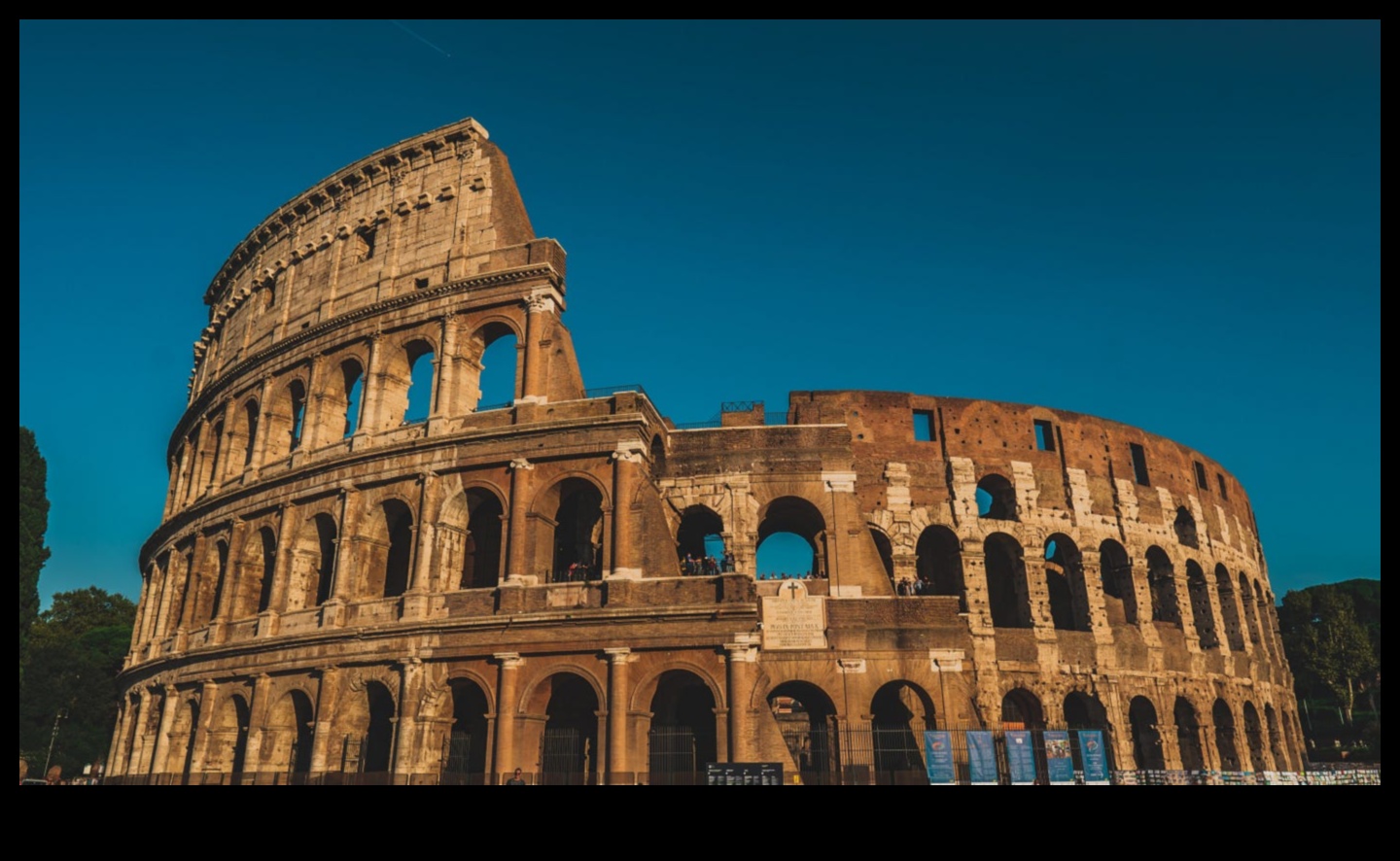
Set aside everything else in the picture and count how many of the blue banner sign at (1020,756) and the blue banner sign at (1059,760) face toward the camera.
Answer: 2

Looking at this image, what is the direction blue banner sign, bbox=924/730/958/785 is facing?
toward the camera

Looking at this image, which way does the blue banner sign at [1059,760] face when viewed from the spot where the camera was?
facing the viewer

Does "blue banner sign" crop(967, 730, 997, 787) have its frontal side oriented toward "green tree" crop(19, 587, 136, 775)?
no

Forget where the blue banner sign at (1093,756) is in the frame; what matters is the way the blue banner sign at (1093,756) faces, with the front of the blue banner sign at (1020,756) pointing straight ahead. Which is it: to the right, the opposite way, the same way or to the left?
the same way

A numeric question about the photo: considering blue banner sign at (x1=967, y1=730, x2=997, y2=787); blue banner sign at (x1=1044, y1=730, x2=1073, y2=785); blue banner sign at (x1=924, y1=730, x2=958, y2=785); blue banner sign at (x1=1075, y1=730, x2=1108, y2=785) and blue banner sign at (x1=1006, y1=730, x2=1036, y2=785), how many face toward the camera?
5

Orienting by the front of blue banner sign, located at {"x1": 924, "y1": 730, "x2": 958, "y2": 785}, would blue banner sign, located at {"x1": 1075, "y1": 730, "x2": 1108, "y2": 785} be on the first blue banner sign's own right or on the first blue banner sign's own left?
on the first blue banner sign's own left

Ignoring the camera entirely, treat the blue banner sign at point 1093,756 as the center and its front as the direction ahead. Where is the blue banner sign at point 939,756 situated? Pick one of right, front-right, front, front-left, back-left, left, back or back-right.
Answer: front-right

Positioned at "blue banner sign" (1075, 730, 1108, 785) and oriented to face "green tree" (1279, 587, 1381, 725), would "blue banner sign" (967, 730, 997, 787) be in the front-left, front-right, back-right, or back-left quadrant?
back-left

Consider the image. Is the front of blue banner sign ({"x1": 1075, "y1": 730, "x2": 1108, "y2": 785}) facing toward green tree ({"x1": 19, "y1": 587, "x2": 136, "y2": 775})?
no

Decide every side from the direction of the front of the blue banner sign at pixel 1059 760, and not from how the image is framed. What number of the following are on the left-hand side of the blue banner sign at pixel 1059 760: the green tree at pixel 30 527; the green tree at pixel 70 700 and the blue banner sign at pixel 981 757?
0

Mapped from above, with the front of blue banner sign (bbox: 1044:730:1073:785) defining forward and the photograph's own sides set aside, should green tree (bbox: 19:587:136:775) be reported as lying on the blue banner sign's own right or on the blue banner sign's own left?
on the blue banner sign's own right

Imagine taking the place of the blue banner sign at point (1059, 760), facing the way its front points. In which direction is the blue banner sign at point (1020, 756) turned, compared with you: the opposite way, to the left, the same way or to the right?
the same way

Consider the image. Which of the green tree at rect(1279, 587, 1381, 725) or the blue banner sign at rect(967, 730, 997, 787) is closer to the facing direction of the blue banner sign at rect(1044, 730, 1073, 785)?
the blue banner sign

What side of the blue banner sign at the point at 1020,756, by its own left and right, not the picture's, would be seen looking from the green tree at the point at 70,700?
right

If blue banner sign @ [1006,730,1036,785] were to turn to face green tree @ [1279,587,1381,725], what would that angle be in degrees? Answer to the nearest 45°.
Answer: approximately 135° to its left
